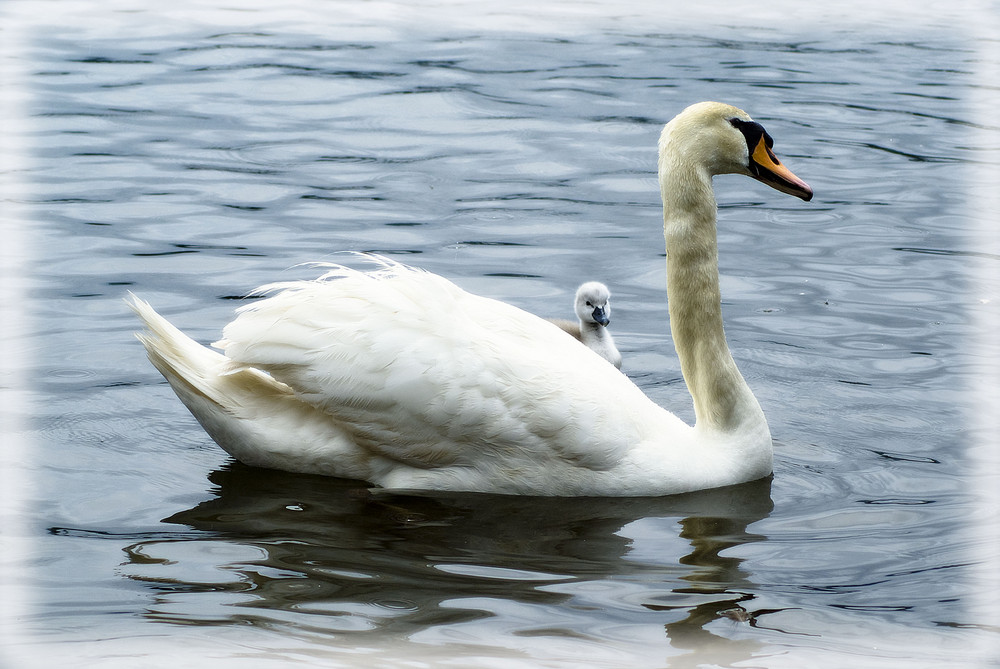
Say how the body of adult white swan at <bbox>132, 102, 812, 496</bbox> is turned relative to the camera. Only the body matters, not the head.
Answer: to the viewer's right
